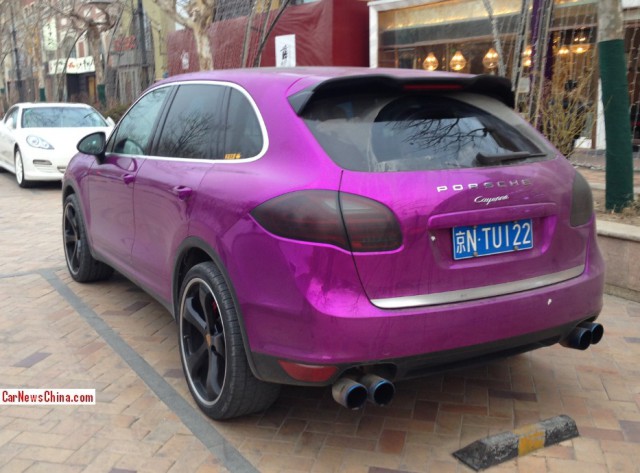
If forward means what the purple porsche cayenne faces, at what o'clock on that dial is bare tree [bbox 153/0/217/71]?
The bare tree is roughly at 1 o'clock from the purple porsche cayenne.

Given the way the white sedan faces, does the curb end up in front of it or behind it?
in front

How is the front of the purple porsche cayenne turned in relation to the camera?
facing away from the viewer and to the left of the viewer

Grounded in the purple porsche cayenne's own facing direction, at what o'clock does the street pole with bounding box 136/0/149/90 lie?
The street pole is roughly at 1 o'clock from the purple porsche cayenne.

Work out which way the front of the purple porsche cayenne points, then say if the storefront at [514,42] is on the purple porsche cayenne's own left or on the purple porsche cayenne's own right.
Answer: on the purple porsche cayenne's own right

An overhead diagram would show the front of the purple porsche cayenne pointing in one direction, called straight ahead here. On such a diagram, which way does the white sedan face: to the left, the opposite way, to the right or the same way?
the opposite way

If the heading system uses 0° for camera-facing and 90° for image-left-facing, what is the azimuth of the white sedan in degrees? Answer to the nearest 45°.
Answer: approximately 315°

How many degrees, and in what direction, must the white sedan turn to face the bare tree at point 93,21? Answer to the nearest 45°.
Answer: approximately 135° to its left

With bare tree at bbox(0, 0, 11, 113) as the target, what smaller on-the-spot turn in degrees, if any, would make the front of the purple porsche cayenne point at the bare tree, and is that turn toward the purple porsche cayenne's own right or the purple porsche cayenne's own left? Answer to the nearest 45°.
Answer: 0° — it already faces it

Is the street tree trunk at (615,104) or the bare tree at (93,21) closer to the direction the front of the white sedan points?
the street tree trunk

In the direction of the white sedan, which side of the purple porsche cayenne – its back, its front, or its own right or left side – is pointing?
front
